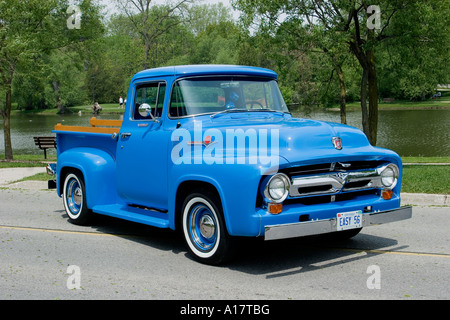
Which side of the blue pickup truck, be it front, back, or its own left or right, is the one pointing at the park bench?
back

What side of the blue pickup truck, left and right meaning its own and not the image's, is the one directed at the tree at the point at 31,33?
back

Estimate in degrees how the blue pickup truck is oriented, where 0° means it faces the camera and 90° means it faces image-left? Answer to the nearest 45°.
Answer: approximately 315°
